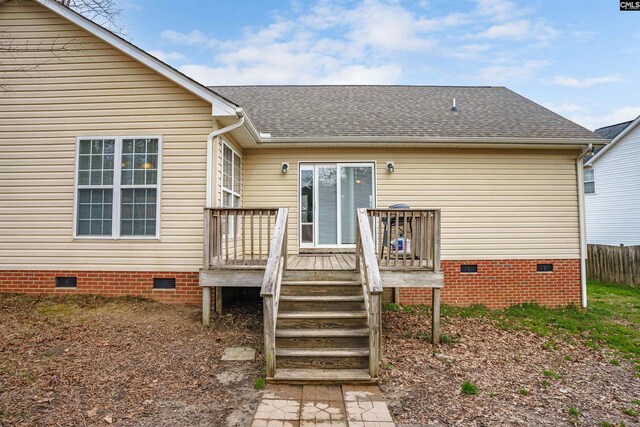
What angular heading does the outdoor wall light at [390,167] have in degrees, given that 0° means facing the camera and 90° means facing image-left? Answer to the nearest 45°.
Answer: approximately 0°

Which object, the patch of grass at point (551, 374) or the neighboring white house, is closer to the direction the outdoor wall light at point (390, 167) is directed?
the patch of grass

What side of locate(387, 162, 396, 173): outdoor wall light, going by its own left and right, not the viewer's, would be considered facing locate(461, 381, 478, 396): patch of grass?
front

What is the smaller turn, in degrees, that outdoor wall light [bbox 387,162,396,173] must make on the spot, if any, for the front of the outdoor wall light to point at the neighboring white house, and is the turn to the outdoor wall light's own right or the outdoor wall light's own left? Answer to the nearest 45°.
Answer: approximately 135° to the outdoor wall light's own left

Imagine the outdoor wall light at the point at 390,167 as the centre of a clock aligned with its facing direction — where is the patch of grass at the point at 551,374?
The patch of grass is roughly at 11 o'clock from the outdoor wall light.

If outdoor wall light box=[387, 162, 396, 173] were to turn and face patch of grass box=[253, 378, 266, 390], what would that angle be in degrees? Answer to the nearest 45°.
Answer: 0° — it already faces it
